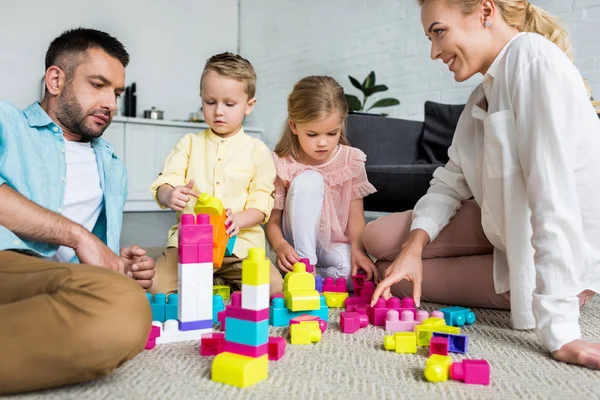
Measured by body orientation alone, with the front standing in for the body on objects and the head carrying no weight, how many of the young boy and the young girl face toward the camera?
2

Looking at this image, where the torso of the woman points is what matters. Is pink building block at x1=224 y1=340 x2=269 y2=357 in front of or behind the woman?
in front

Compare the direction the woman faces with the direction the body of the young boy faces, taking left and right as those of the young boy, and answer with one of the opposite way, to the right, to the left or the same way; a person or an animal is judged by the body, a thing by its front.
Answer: to the right

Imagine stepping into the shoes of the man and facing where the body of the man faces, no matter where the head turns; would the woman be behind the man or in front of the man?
in front

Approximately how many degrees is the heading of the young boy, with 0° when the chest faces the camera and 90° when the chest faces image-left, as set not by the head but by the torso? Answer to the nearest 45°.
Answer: approximately 0°

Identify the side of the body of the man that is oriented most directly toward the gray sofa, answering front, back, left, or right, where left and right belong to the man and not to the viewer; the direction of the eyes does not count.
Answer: left

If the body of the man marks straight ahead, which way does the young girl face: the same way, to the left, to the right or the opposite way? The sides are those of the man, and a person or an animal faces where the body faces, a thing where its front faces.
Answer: to the right

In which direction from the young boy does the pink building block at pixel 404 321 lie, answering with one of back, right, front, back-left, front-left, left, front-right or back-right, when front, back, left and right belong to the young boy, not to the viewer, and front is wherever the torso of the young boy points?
front-left

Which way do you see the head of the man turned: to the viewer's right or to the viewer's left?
to the viewer's right
